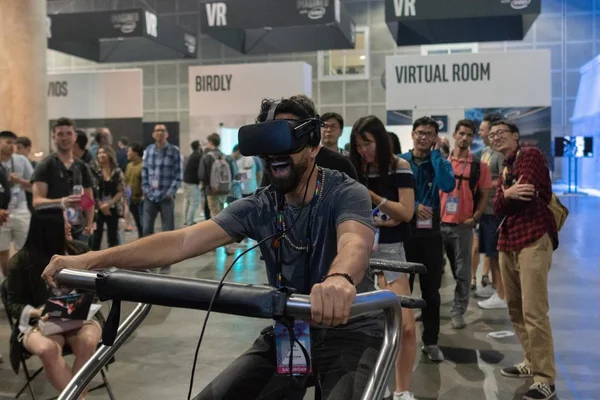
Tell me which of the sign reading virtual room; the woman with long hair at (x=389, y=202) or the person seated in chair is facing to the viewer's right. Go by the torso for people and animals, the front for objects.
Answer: the person seated in chair

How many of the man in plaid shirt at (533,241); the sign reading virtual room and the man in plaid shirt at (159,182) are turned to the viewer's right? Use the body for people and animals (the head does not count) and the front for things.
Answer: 0

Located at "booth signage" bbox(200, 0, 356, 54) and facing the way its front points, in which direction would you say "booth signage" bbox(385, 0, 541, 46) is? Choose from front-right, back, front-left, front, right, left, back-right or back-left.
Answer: left

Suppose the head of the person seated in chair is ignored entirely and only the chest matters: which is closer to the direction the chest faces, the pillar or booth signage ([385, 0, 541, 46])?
the booth signage

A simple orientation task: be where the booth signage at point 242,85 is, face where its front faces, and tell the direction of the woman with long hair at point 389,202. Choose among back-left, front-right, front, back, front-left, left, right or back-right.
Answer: front

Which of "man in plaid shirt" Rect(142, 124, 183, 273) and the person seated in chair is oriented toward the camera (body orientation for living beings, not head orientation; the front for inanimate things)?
the man in plaid shirt

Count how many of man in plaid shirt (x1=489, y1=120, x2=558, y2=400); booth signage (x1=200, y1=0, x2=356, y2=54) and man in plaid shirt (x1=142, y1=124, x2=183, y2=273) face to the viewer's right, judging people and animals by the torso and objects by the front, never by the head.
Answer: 0

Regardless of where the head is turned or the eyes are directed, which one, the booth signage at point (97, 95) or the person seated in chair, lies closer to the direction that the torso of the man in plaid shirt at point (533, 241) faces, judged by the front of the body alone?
the person seated in chair

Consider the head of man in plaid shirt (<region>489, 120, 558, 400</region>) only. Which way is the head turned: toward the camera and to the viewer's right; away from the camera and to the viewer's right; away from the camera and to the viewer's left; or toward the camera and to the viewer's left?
toward the camera and to the viewer's left

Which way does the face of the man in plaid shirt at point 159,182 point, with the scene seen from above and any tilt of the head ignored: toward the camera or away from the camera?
toward the camera

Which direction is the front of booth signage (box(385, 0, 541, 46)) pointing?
toward the camera

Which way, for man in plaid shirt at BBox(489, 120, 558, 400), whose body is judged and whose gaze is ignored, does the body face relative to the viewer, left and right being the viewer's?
facing the viewer and to the left of the viewer

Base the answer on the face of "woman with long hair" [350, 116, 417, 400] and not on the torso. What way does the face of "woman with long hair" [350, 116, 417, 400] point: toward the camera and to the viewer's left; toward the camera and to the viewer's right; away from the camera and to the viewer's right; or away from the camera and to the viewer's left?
toward the camera and to the viewer's left

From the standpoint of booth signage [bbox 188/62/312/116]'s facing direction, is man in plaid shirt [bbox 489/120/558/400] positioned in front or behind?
in front

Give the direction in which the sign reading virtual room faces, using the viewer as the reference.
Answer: facing the viewer
